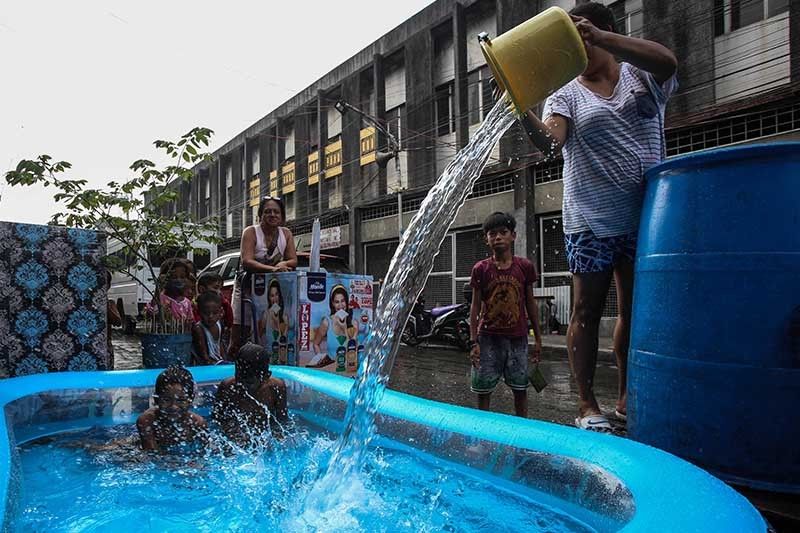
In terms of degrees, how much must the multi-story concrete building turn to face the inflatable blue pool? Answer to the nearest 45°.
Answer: approximately 45° to its left

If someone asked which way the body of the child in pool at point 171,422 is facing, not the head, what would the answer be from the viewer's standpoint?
toward the camera

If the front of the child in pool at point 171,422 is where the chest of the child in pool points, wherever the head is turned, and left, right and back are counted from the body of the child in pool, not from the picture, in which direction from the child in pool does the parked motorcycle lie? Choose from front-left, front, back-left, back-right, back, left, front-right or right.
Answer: back-left

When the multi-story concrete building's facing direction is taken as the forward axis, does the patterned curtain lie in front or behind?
in front

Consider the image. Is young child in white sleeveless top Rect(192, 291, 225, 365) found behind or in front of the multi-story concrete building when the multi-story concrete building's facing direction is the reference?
in front

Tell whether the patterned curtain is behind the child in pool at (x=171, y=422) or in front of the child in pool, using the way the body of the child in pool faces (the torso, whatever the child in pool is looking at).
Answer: behind

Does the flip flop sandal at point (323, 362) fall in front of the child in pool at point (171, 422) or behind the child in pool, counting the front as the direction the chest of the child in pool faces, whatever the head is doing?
behind

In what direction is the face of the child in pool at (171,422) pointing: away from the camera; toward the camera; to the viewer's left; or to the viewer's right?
toward the camera

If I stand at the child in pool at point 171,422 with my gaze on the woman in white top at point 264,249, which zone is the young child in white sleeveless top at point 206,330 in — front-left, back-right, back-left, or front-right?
front-left

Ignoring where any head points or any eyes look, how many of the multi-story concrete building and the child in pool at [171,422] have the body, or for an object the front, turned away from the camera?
0

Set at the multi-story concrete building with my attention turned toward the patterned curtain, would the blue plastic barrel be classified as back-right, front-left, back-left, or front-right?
front-left

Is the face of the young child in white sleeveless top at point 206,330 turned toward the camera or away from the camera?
toward the camera

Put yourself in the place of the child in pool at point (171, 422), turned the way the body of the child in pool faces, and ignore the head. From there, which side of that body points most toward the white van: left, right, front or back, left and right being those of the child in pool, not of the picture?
back
